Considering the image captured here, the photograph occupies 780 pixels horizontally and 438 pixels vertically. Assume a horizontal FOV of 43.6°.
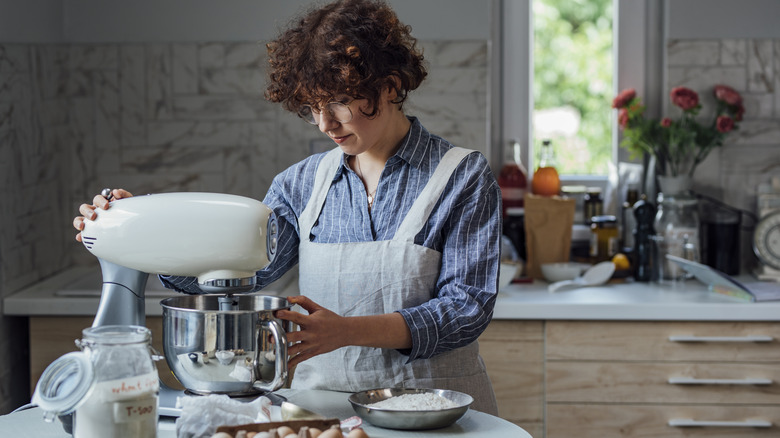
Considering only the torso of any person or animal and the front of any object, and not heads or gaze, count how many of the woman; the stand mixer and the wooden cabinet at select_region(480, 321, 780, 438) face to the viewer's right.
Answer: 1

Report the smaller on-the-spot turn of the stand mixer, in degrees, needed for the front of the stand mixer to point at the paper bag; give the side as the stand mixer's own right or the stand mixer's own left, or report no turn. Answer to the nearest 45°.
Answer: approximately 45° to the stand mixer's own left

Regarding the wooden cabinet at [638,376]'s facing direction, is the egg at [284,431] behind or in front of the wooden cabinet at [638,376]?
in front

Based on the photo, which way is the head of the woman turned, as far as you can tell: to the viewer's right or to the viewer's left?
to the viewer's left

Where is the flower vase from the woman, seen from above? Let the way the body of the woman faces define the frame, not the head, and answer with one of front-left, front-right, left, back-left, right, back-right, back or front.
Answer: back

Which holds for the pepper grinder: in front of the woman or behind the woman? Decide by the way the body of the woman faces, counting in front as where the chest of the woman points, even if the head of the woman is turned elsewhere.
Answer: behind

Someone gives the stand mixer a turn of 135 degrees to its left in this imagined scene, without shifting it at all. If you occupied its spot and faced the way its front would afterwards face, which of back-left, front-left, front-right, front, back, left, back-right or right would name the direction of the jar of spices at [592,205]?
right

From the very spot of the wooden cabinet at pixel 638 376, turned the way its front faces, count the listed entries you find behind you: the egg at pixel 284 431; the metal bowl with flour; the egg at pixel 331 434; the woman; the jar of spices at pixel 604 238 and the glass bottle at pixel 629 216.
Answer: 2

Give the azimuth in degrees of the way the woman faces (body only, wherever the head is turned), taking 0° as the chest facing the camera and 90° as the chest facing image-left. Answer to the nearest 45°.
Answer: approximately 45°

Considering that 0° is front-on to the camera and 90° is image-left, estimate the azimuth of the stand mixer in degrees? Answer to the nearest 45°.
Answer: approximately 270°

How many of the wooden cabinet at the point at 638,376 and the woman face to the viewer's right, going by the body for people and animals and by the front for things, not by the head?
0

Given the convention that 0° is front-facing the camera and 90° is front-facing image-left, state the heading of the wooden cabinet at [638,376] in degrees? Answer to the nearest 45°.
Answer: approximately 0°
